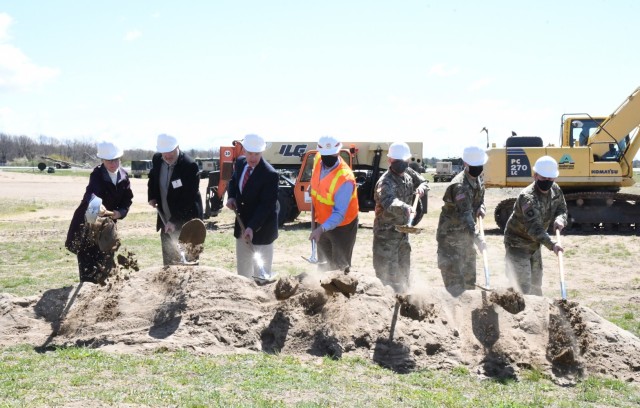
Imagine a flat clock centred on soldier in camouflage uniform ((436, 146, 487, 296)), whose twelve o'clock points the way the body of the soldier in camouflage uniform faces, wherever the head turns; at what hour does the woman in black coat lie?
The woman in black coat is roughly at 4 o'clock from the soldier in camouflage uniform.

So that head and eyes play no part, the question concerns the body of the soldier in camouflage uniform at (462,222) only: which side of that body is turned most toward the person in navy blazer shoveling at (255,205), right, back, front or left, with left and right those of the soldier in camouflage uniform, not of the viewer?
right

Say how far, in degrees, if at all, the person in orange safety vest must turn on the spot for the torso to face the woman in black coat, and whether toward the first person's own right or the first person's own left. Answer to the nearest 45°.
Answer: approximately 45° to the first person's own right

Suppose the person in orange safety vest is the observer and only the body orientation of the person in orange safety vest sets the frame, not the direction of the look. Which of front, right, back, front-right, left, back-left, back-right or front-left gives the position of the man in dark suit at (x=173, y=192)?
front-right

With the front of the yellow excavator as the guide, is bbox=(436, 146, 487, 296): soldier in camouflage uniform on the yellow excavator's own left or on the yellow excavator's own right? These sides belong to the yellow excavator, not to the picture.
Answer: on the yellow excavator's own right

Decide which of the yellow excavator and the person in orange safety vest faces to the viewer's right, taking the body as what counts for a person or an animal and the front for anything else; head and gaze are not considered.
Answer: the yellow excavator

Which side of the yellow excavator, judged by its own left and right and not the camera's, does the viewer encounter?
right

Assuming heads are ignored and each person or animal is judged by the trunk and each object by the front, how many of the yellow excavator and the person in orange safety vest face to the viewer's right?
1

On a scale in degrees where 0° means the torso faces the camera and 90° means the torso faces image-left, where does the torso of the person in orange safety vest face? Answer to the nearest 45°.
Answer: approximately 45°
